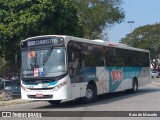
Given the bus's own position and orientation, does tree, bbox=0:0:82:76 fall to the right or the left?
on its right

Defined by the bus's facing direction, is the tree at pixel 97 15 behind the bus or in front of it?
behind

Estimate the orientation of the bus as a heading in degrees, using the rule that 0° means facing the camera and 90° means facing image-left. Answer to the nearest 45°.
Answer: approximately 45°
